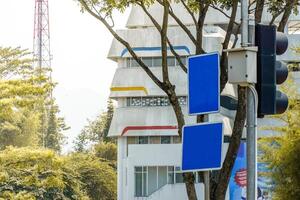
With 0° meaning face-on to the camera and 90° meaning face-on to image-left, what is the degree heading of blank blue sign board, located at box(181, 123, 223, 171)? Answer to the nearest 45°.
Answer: approximately 0°

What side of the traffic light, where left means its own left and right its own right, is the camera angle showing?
right

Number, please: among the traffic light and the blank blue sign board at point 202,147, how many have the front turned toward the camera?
1

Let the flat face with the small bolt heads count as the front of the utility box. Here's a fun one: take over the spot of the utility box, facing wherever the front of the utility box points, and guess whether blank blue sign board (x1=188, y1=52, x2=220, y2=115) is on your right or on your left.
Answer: on your right

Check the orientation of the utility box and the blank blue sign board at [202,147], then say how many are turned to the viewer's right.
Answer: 0
